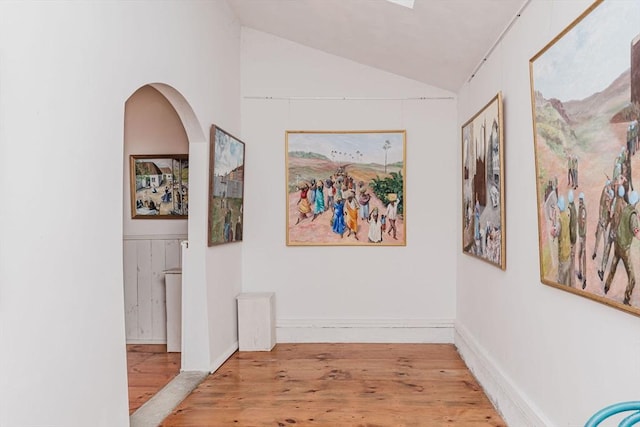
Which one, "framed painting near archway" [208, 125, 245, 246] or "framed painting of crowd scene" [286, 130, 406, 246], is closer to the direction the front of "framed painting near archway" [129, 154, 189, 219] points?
the framed painting near archway

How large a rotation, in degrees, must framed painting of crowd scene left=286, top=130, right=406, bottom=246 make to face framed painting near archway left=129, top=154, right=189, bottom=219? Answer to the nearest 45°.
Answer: approximately 90° to its right

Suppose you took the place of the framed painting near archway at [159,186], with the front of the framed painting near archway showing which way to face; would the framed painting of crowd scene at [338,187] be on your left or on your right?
on your left

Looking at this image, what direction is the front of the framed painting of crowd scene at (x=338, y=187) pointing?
toward the camera

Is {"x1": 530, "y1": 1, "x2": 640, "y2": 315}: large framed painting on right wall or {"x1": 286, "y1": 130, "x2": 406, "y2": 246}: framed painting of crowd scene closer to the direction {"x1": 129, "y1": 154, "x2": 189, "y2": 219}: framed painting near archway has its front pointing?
the large framed painting on right wall

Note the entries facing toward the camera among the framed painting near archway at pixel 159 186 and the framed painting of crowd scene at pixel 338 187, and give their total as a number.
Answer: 2

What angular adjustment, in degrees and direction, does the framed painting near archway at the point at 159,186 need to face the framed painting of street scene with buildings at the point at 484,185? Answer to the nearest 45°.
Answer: approximately 45° to its left

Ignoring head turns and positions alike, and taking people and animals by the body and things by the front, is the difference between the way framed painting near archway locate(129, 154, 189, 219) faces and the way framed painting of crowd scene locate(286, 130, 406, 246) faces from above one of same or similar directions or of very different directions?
same or similar directions

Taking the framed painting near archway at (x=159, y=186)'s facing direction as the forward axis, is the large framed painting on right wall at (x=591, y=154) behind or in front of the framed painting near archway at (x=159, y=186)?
in front

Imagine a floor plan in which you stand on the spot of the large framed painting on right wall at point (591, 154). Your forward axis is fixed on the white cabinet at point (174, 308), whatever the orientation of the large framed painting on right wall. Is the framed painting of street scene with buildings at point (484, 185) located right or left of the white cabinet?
right

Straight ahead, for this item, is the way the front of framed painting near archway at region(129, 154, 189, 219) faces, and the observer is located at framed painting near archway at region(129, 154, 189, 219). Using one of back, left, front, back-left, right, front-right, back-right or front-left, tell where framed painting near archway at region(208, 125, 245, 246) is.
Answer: front-left
